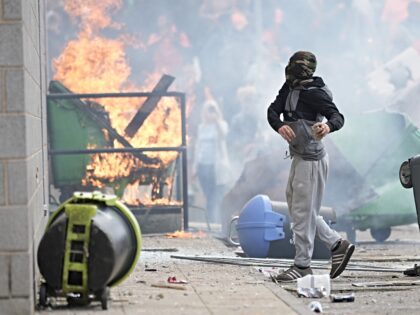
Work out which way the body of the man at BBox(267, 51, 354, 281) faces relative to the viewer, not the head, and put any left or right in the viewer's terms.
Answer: facing the viewer and to the left of the viewer

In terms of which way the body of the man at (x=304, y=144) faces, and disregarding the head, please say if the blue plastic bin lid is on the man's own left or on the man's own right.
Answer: on the man's own right
